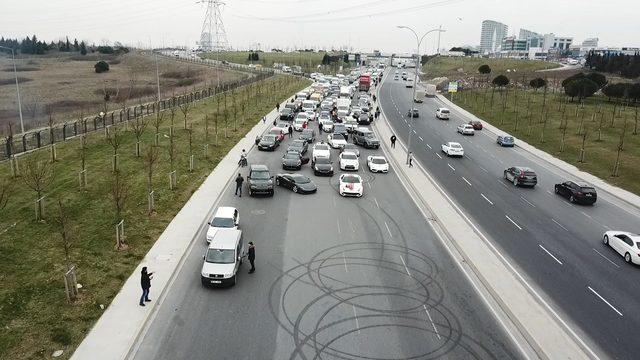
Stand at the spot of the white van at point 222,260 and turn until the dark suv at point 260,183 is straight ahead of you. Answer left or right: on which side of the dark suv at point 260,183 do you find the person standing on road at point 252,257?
right

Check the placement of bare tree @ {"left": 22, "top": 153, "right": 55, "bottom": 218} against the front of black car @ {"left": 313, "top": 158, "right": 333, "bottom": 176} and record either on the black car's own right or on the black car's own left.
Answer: on the black car's own right

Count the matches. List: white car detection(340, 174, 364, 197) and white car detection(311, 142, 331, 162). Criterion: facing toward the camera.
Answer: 2

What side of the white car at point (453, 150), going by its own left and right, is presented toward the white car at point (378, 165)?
left

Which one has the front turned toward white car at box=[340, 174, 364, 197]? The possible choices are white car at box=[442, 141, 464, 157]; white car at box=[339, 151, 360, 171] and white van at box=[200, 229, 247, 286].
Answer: white car at box=[339, 151, 360, 171]

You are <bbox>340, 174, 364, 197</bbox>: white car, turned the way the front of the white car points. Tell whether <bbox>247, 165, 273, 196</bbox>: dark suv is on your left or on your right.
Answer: on your right

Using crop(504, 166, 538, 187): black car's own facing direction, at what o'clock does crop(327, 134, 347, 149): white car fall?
The white car is roughly at 11 o'clock from the black car.

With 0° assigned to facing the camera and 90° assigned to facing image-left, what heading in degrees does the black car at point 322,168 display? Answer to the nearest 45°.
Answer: approximately 0°

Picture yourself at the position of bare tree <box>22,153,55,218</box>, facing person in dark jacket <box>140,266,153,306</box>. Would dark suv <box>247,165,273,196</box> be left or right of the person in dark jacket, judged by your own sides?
left
